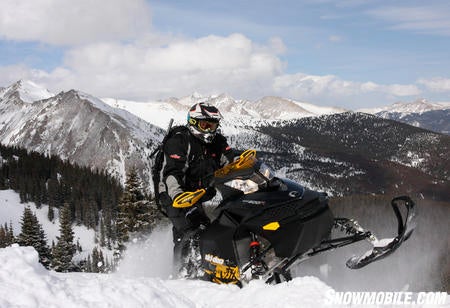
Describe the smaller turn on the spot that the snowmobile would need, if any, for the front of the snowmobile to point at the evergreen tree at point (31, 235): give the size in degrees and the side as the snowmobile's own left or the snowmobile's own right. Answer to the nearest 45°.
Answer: approximately 180°

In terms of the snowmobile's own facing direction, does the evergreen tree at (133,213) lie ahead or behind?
behind

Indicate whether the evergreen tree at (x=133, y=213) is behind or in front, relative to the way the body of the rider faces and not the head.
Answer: behind

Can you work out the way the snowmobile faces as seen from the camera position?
facing the viewer and to the right of the viewer
